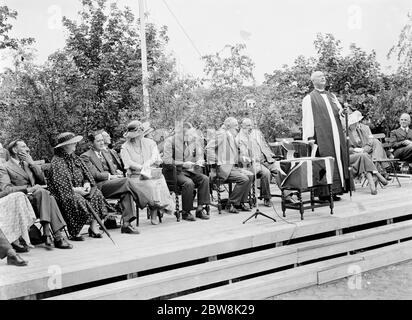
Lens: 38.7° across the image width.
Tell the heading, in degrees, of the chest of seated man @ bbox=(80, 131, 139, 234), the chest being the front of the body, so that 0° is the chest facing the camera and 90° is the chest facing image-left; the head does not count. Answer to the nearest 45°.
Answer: approximately 315°

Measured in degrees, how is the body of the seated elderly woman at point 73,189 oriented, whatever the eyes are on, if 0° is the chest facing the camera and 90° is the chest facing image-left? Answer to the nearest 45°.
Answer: approximately 315°

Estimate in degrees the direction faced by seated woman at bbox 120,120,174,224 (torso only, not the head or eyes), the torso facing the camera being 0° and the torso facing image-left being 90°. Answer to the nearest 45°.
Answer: approximately 315°

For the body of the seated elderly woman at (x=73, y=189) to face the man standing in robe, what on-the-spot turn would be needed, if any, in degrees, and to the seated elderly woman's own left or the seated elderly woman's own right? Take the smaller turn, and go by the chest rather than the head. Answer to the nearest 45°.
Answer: approximately 45° to the seated elderly woman's own left

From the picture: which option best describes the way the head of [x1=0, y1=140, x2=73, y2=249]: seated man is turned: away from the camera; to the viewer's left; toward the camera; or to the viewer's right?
to the viewer's right
